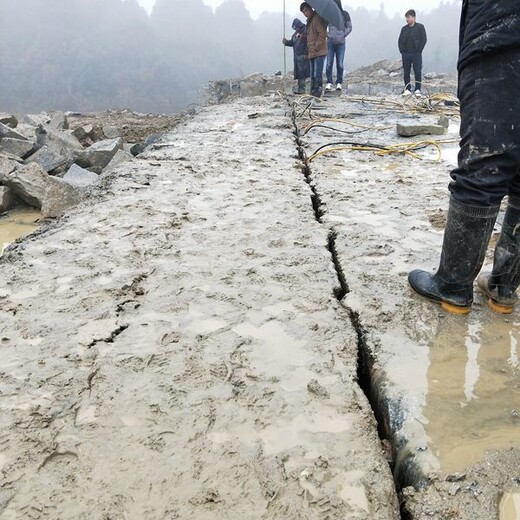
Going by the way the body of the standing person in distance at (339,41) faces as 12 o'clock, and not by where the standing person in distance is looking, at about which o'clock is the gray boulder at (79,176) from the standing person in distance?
The gray boulder is roughly at 1 o'clock from the standing person in distance.

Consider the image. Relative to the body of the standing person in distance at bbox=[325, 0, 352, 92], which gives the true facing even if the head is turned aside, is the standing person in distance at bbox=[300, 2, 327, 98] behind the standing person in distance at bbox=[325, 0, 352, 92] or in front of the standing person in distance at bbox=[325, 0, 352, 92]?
in front

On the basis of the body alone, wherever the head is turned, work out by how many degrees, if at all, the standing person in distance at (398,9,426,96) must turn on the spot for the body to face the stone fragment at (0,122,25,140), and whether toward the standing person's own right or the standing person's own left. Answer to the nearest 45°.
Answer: approximately 45° to the standing person's own right

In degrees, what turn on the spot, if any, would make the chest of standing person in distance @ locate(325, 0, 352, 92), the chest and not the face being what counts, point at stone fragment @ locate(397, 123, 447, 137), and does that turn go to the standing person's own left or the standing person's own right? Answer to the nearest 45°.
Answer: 0° — they already face it

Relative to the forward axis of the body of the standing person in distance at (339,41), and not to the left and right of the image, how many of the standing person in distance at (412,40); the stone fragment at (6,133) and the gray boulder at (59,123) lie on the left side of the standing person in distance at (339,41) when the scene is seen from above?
1

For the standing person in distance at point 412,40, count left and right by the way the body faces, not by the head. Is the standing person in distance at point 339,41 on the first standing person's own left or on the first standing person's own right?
on the first standing person's own right

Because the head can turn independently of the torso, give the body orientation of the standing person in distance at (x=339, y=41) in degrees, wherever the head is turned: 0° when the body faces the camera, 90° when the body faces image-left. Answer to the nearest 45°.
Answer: approximately 0°

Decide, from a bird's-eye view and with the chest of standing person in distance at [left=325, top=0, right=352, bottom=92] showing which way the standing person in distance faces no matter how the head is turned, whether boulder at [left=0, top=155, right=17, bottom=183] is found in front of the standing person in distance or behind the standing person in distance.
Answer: in front

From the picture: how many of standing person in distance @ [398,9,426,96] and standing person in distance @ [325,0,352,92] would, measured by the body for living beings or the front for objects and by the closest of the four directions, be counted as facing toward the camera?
2

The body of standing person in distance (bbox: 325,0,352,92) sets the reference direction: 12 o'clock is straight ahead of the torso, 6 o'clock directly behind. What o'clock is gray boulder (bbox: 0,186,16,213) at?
The gray boulder is roughly at 1 o'clock from the standing person in distance.

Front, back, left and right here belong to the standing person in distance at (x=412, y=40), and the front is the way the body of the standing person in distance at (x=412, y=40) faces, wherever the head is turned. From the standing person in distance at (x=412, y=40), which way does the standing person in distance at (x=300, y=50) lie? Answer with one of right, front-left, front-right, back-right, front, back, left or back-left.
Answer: right
